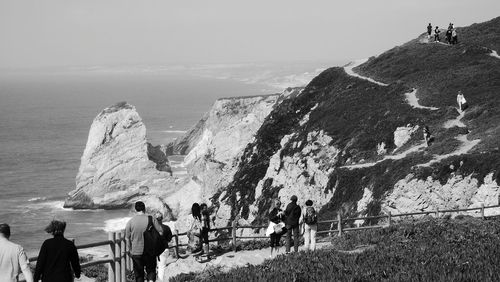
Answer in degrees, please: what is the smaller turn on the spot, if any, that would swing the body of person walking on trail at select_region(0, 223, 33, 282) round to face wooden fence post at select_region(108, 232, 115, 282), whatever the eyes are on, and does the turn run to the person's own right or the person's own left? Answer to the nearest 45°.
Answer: approximately 45° to the person's own right

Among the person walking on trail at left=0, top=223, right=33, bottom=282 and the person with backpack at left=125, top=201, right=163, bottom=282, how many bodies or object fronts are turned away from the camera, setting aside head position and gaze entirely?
2

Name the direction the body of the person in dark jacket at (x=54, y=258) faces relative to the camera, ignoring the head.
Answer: away from the camera

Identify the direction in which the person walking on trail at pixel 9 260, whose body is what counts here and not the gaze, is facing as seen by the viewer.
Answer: away from the camera

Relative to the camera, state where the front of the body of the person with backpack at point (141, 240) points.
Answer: away from the camera

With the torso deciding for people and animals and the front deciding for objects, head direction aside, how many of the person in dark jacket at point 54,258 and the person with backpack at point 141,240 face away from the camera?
2
